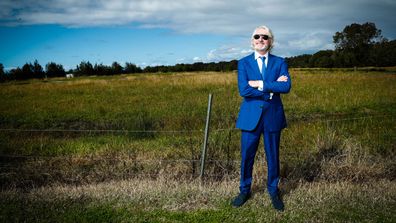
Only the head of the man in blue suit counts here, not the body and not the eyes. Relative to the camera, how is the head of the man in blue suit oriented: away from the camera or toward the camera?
toward the camera

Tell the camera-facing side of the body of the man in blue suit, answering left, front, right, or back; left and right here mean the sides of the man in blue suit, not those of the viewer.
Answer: front
